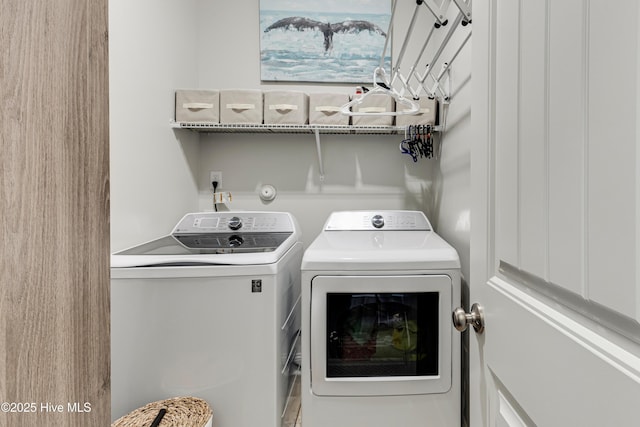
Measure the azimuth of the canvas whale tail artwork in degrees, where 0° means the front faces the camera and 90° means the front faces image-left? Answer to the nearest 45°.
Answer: approximately 0°

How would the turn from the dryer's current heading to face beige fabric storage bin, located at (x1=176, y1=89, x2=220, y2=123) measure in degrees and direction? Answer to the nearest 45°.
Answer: approximately 135° to its right

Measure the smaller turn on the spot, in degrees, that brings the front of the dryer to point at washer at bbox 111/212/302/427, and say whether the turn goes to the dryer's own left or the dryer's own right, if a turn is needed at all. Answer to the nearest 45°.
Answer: approximately 45° to the dryer's own right

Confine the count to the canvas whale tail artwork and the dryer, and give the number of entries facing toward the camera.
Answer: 2

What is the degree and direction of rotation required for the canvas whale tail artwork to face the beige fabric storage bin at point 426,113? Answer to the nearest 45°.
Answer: approximately 45° to its left
